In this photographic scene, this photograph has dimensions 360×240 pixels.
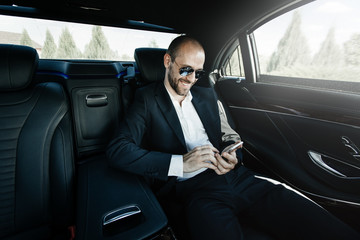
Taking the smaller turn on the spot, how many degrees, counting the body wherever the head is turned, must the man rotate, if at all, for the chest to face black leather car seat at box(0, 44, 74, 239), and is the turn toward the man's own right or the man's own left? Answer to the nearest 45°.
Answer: approximately 135° to the man's own right

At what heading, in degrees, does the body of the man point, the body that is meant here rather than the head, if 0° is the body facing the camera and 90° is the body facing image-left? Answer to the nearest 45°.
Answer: approximately 315°
